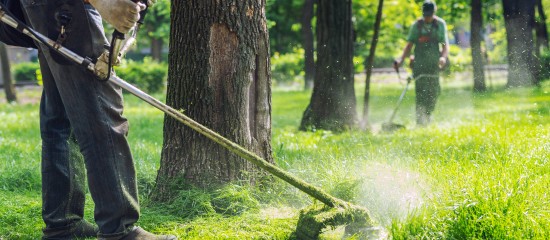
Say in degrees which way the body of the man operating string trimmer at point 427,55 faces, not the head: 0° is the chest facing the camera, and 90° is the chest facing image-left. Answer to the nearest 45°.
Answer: approximately 0°

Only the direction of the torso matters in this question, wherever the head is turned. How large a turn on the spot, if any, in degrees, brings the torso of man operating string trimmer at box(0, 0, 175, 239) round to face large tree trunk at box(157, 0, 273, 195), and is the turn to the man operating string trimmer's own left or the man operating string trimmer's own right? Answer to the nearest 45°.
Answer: approximately 45° to the man operating string trimmer's own left

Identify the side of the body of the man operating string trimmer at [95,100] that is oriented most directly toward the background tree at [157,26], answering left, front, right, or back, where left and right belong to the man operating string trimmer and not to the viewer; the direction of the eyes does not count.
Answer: left

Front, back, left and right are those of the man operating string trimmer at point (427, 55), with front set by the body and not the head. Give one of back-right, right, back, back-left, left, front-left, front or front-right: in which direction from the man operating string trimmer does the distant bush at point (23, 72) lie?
back-right

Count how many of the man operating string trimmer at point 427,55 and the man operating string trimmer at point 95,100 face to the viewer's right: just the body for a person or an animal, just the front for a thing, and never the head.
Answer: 1

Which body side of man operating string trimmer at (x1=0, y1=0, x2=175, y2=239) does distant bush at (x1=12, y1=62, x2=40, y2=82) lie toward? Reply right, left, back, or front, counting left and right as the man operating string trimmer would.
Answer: left

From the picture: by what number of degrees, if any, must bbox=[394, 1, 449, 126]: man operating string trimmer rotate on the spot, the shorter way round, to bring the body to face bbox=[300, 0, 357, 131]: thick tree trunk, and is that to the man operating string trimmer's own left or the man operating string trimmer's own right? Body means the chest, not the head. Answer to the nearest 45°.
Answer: approximately 45° to the man operating string trimmer's own right

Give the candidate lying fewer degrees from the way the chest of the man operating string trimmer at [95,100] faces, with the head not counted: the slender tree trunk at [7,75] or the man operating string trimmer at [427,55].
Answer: the man operating string trimmer

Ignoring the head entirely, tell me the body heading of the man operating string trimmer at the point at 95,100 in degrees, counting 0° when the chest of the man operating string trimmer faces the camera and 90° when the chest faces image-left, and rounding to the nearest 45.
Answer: approximately 270°
